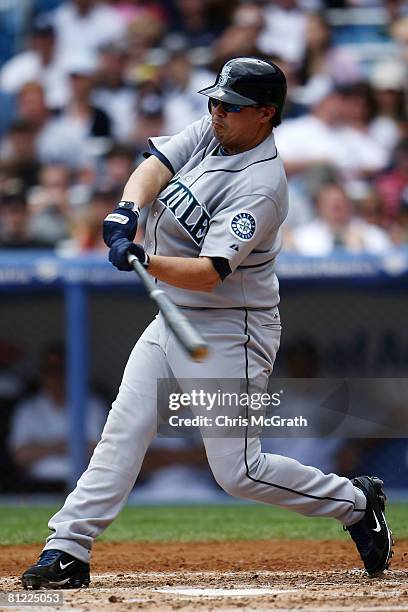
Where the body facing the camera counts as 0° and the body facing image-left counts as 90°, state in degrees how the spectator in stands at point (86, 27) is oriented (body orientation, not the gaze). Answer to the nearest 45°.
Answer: approximately 0°

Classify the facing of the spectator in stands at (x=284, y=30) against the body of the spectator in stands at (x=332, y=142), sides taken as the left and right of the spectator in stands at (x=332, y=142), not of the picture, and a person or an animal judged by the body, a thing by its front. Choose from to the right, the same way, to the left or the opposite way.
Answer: the same way

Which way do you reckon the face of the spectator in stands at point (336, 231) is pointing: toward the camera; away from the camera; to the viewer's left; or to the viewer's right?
toward the camera

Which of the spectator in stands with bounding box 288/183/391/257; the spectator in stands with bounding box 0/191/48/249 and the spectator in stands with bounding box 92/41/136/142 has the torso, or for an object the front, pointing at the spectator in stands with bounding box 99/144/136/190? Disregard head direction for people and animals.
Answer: the spectator in stands with bounding box 92/41/136/142

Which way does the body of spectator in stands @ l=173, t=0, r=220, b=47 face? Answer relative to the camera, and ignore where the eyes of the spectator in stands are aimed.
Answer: toward the camera

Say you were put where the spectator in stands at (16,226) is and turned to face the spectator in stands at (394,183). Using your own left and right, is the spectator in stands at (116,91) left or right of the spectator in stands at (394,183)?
left

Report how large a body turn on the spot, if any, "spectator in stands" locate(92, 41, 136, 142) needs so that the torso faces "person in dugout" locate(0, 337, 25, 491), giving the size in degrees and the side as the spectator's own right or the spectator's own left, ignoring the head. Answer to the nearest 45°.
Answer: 0° — they already face them

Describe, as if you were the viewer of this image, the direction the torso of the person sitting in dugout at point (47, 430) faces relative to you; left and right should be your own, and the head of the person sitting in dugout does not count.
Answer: facing the viewer

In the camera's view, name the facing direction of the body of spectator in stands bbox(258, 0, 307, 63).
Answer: toward the camera

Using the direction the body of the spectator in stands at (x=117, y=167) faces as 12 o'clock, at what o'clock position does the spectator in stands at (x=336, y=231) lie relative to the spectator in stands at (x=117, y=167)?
the spectator in stands at (x=336, y=231) is roughly at 10 o'clock from the spectator in stands at (x=117, y=167).

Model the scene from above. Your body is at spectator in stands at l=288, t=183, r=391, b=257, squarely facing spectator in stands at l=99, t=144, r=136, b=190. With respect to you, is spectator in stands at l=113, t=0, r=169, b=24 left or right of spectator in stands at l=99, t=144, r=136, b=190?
right

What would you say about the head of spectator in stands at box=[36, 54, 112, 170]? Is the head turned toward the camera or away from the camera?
toward the camera

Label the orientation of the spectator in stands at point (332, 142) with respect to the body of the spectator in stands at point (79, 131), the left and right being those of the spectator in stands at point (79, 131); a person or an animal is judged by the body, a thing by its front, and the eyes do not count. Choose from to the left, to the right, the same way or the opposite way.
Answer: the same way

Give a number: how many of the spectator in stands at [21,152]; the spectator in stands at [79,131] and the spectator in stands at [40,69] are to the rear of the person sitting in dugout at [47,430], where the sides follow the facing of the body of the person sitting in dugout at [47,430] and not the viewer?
3

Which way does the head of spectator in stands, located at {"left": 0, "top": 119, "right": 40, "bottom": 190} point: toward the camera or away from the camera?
toward the camera

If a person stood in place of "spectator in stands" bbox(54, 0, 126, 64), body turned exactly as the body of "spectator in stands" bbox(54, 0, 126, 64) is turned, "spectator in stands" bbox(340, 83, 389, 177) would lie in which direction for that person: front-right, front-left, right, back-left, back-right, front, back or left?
front-left

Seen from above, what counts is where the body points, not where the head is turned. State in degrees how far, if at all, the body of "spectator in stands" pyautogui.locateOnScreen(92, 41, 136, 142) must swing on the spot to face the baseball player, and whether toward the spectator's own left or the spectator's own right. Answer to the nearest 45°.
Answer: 0° — they already face them

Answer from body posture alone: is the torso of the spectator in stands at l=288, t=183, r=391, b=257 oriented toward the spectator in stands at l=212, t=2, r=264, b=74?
no
